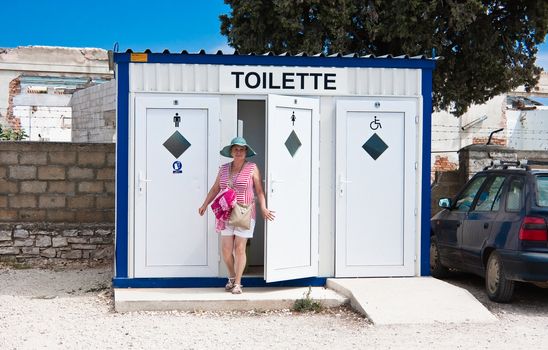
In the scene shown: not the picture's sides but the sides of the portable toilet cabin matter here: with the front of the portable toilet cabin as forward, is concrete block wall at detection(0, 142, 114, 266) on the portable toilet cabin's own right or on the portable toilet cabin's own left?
on the portable toilet cabin's own right

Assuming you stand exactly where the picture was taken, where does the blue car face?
facing away from the viewer and to the left of the viewer

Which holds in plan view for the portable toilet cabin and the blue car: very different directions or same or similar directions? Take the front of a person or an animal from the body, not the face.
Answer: very different directions

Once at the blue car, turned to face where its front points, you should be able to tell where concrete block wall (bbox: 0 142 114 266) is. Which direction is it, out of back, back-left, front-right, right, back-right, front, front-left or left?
front-left

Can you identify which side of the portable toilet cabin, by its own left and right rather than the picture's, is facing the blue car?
left

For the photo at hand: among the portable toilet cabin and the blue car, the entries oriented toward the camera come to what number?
1

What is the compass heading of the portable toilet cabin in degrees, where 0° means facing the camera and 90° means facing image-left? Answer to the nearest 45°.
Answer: approximately 0°
